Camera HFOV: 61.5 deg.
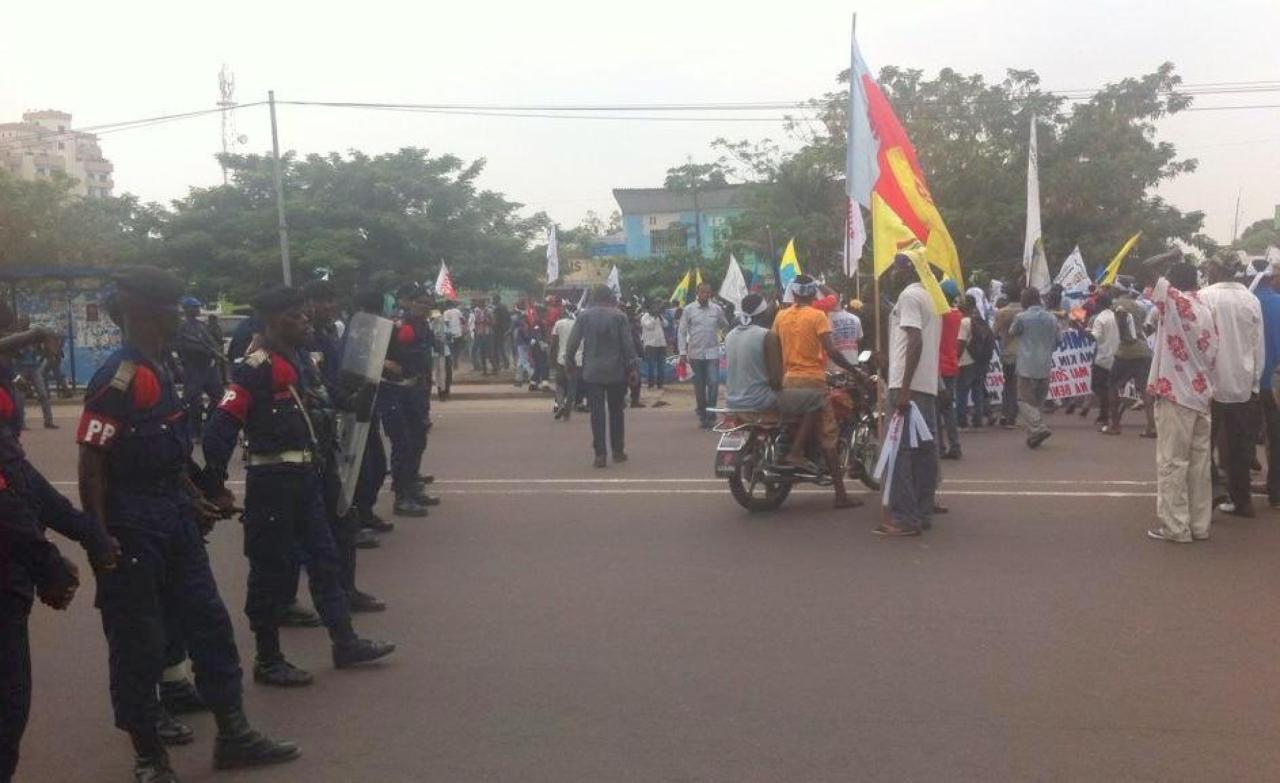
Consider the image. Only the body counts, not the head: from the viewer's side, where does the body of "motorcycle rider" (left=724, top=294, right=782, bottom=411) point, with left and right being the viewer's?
facing away from the viewer and to the right of the viewer

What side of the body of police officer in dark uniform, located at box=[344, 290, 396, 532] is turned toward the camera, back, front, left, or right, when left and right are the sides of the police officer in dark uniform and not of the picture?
right

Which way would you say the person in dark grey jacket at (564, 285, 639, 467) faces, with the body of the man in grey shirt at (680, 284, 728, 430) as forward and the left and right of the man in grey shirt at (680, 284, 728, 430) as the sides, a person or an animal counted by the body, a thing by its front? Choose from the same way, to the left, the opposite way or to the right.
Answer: the opposite way

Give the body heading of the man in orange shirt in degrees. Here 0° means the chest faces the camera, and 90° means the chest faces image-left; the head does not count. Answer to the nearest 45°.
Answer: approximately 225°

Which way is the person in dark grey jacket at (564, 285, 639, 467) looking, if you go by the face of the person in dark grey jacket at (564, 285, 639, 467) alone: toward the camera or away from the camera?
away from the camera

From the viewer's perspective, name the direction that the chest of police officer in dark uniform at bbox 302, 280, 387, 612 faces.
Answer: to the viewer's right

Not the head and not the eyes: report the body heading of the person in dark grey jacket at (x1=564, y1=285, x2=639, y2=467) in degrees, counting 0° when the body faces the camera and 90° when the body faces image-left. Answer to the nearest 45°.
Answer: approximately 180°

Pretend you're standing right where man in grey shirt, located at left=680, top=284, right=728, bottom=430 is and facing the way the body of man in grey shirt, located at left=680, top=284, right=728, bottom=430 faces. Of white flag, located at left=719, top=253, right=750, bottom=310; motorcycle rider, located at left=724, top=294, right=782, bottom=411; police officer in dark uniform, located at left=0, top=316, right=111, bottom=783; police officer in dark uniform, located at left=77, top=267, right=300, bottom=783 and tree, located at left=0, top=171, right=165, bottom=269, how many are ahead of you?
3

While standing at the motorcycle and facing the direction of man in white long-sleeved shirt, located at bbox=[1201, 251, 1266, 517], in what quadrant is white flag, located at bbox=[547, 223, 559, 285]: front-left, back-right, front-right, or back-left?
back-left

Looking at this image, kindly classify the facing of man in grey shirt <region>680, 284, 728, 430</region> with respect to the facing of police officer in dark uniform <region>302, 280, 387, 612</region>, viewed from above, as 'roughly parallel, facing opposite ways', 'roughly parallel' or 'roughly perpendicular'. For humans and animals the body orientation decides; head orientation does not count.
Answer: roughly perpendicular

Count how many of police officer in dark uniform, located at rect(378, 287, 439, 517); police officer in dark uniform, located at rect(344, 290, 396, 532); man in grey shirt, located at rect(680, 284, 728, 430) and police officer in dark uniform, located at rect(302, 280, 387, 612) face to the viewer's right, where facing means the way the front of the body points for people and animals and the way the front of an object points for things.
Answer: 3

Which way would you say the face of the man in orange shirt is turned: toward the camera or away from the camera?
away from the camera

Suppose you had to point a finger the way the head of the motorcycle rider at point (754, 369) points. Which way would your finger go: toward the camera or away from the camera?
away from the camera

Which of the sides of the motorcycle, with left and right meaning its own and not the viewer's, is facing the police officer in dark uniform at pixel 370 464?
back

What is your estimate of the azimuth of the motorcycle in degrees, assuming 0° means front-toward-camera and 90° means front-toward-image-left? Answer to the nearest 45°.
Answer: approximately 225°
